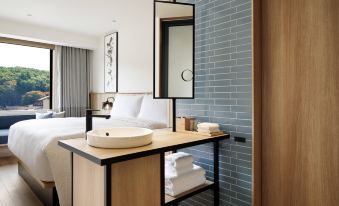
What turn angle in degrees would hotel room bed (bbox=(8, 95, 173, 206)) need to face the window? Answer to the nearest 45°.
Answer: approximately 135° to its right

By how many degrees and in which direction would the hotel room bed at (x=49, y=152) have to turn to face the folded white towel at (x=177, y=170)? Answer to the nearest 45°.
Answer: approximately 90° to its left

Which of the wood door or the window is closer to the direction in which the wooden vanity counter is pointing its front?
the wood door

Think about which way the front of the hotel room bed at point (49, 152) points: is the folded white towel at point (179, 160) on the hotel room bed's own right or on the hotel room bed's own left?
on the hotel room bed's own left

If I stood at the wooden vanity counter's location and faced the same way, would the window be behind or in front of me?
behind

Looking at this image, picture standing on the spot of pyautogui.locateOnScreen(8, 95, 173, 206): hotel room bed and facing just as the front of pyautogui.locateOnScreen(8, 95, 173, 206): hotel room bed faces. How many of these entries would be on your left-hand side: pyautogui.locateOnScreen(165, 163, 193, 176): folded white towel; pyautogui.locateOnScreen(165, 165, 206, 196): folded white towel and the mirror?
3

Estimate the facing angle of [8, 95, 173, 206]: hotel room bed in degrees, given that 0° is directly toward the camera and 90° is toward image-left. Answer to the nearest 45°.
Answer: approximately 45°

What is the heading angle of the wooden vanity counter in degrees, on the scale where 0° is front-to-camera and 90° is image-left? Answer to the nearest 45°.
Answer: approximately 315°

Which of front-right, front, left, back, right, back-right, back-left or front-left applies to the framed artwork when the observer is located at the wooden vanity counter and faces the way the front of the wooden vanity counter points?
back-left
